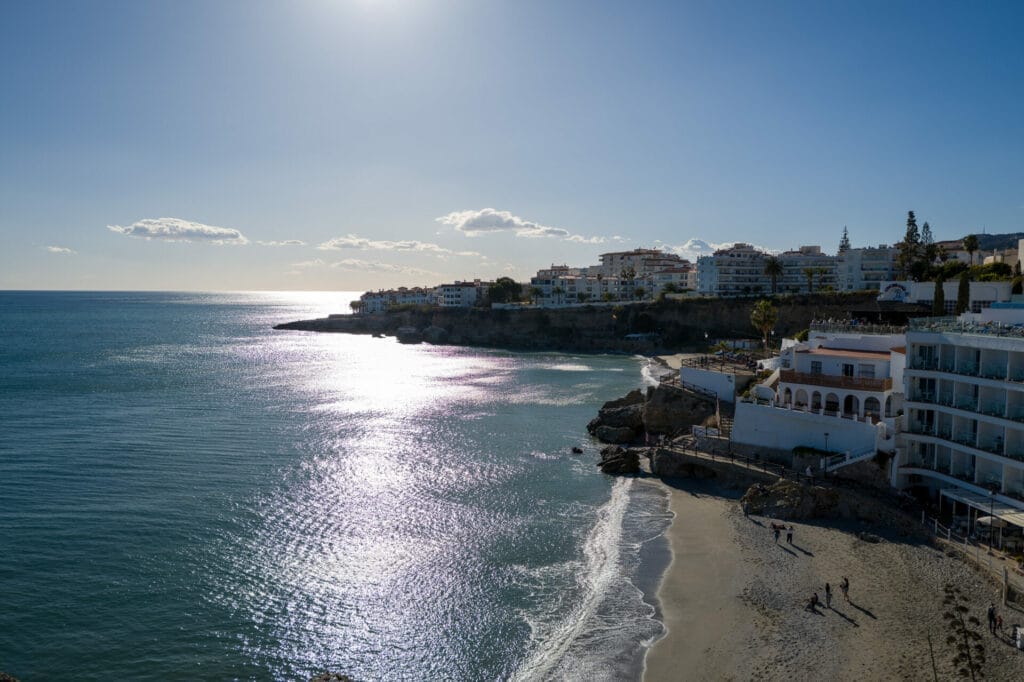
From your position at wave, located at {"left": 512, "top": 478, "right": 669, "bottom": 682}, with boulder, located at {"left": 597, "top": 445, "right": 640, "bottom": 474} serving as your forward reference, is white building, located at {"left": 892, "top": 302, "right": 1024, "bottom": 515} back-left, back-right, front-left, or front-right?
front-right

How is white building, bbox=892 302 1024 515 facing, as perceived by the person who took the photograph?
facing the viewer and to the left of the viewer

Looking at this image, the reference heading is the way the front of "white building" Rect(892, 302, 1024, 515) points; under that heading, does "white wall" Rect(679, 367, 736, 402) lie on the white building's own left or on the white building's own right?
on the white building's own right

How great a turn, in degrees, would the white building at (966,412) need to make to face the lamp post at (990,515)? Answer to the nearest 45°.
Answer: approximately 45° to its left

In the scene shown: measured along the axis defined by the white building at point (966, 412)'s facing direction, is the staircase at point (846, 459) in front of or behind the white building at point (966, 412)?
in front

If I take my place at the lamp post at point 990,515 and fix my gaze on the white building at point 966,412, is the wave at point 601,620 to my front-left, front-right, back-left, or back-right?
back-left

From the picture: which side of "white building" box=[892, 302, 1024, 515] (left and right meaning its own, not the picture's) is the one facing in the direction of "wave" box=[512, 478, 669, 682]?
front

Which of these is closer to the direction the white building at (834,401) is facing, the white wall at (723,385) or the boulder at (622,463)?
the boulder

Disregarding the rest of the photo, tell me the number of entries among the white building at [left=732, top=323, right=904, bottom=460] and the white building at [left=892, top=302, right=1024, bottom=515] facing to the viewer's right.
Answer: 0

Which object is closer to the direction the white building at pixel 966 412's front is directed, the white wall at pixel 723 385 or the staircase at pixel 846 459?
the staircase

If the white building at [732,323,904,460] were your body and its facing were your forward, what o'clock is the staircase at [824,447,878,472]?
The staircase is roughly at 10 o'clock from the white building.

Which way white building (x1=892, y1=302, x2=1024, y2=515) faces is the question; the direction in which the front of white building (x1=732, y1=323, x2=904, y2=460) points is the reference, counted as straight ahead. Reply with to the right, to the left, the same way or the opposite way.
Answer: the same way

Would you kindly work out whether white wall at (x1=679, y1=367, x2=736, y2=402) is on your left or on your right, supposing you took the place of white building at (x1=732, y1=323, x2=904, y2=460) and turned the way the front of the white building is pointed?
on your right

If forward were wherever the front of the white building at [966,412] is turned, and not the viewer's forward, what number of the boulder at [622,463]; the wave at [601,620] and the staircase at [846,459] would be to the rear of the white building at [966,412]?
0
